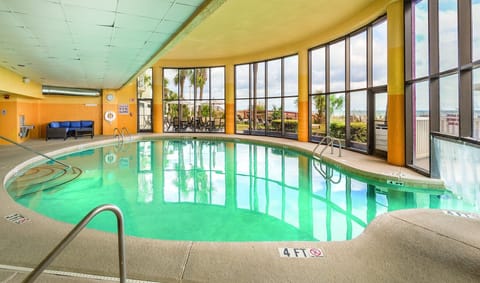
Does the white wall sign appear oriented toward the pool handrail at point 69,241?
yes

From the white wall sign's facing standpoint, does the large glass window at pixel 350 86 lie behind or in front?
in front

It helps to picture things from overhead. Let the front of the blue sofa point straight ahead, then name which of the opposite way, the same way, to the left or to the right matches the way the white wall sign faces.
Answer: the same way

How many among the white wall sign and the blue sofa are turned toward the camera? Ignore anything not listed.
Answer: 2

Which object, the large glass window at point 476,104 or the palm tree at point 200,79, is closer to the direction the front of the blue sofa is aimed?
the large glass window

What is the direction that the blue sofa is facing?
toward the camera

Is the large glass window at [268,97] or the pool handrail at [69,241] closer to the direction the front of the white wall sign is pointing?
the pool handrail

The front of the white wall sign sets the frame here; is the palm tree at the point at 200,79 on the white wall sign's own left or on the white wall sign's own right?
on the white wall sign's own left

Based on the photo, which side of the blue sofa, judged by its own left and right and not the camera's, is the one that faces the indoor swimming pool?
front

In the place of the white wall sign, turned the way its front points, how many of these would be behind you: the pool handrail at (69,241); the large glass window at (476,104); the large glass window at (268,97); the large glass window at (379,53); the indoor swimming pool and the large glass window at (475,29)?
0

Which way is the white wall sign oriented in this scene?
toward the camera

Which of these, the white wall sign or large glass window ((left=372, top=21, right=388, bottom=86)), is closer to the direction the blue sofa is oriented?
the large glass window

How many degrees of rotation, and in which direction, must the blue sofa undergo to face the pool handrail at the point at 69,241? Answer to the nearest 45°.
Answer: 0° — it already faces it
